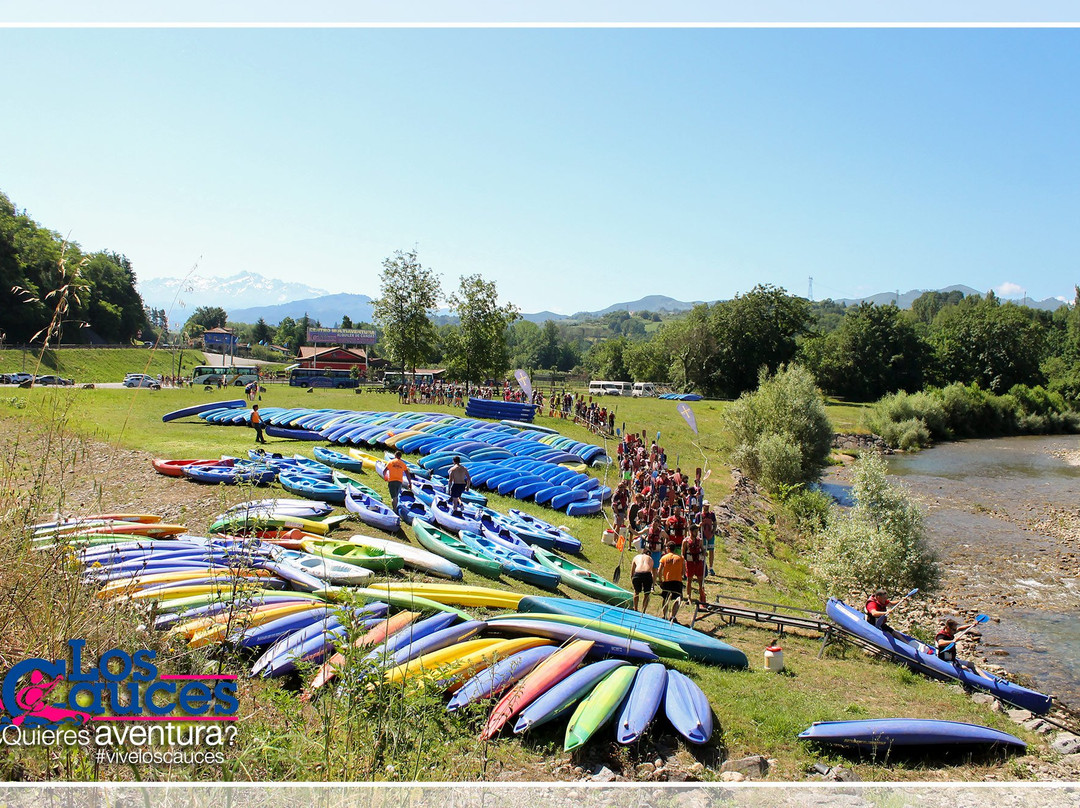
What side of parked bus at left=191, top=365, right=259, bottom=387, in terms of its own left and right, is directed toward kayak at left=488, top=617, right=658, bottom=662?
left

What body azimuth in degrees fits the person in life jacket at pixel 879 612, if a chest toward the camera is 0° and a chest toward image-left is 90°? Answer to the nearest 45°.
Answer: approximately 315°

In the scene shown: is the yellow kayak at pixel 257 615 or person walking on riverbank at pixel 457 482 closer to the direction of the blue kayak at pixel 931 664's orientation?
the yellow kayak

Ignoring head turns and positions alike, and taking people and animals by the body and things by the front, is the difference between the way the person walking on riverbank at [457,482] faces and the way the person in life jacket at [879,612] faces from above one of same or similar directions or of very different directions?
very different directions

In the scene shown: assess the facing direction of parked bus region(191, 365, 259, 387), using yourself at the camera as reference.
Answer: facing to the left of the viewer

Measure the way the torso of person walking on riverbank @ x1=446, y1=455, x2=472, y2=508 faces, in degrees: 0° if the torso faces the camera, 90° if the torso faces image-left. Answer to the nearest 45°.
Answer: approximately 180°

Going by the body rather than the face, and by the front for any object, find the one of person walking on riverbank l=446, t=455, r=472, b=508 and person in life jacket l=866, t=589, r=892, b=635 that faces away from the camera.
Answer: the person walking on riverbank

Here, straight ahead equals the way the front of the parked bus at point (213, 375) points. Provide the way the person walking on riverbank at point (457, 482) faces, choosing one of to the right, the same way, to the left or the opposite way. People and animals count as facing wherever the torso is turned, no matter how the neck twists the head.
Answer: to the right
